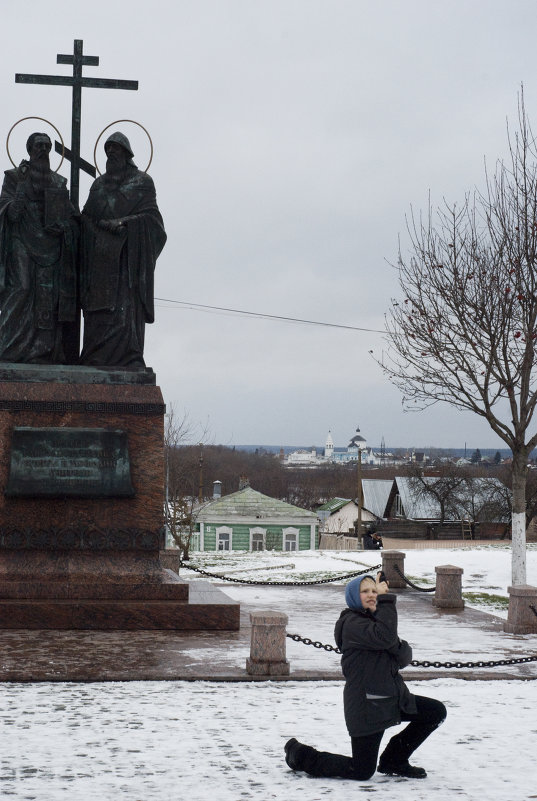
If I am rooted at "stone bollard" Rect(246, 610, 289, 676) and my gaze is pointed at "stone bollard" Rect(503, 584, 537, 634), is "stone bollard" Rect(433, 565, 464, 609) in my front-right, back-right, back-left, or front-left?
front-left

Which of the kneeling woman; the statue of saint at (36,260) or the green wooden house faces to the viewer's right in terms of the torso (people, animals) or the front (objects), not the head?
the kneeling woman

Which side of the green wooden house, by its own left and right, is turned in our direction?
front

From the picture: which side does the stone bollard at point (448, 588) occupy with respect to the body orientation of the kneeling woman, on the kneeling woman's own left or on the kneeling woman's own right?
on the kneeling woman's own left

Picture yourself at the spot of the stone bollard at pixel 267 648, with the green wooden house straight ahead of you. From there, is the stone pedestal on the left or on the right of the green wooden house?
left

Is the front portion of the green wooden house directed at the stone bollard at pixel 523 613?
yes

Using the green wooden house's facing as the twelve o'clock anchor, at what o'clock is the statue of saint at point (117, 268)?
The statue of saint is roughly at 12 o'clock from the green wooden house.

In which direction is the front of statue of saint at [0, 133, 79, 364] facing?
toward the camera

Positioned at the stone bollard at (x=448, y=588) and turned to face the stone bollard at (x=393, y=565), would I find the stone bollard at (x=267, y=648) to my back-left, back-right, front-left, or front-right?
back-left

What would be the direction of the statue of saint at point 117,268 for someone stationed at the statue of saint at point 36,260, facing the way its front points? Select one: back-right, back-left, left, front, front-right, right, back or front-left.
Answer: left

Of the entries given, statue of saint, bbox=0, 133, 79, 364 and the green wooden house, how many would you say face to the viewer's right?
0

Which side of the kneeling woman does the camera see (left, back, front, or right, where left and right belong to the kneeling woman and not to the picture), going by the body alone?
right

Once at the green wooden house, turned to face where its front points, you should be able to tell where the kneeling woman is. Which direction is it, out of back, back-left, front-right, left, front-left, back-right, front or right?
front

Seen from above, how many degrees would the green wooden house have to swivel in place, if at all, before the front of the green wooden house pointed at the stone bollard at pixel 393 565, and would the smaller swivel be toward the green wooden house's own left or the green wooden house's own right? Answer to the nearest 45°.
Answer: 0° — it already faces it
